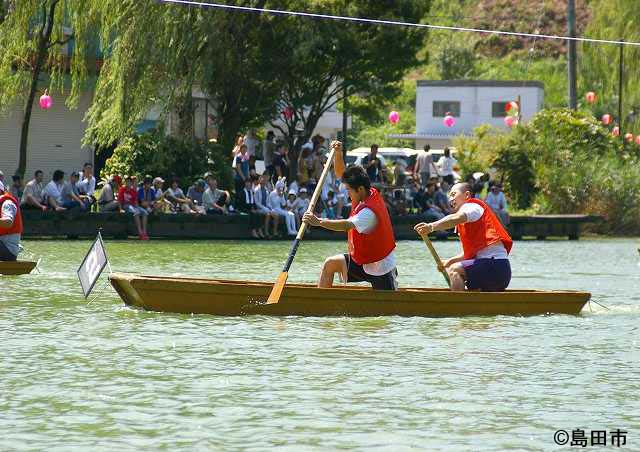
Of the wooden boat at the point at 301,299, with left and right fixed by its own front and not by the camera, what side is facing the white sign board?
front

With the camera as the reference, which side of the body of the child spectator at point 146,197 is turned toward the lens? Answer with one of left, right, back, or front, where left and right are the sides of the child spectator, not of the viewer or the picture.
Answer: front

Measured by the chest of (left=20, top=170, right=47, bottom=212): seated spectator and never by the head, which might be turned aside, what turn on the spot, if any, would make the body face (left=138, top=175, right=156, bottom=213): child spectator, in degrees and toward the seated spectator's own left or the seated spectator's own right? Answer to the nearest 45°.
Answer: approximately 45° to the seated spectator's own left

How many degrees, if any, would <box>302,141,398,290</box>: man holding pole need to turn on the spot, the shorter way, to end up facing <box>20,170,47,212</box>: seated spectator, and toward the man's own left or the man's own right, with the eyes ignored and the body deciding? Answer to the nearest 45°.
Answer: approximately 45° to the man's own right

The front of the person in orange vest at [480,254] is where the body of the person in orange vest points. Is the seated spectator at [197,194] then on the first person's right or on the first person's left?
on the first person's right

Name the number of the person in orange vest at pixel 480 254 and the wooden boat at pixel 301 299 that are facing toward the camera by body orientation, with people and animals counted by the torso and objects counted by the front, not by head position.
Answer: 0

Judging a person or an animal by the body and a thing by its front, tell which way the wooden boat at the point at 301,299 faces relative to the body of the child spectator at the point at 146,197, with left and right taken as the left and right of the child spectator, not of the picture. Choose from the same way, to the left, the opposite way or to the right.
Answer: to the right

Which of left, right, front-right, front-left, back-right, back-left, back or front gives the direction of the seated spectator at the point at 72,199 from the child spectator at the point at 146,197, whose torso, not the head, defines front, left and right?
right

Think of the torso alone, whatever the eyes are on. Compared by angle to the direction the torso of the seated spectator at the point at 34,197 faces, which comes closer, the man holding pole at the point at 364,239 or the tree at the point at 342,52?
the man holding pole

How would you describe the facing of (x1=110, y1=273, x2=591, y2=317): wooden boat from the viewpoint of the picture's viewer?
facing to the left of the viewer

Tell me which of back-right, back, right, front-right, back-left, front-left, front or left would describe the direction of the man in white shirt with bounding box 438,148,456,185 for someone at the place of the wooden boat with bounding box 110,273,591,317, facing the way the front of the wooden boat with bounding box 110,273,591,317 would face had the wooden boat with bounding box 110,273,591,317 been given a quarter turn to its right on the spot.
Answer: front

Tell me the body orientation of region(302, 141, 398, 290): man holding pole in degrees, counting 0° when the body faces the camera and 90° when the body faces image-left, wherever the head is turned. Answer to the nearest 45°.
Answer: approximately 90°

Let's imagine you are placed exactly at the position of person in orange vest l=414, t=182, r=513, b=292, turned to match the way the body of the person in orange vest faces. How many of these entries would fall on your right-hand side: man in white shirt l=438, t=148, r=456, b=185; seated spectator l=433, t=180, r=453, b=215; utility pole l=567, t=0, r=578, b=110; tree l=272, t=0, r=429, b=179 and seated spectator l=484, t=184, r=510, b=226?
5
